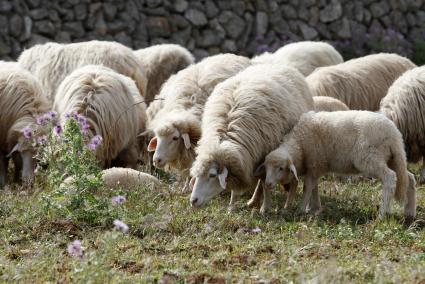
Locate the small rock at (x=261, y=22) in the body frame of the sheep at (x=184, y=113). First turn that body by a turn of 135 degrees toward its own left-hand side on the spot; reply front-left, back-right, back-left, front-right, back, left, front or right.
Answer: left

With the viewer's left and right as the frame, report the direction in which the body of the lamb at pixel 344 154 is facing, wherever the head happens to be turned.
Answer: facing to the left of the viewer

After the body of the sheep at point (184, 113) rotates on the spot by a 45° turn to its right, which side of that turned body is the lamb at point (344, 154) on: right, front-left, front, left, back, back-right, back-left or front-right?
back-left

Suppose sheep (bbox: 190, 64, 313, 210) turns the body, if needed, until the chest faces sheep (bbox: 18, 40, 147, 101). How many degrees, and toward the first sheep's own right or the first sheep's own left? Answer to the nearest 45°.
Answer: approximately 90° to the first sheep's own right

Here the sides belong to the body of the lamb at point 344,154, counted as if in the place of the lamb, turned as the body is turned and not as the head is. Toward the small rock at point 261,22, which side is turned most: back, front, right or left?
right

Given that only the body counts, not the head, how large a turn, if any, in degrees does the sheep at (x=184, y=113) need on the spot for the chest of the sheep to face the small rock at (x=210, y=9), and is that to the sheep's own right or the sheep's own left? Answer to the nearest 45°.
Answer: approximately 135° to the sheep's own right
